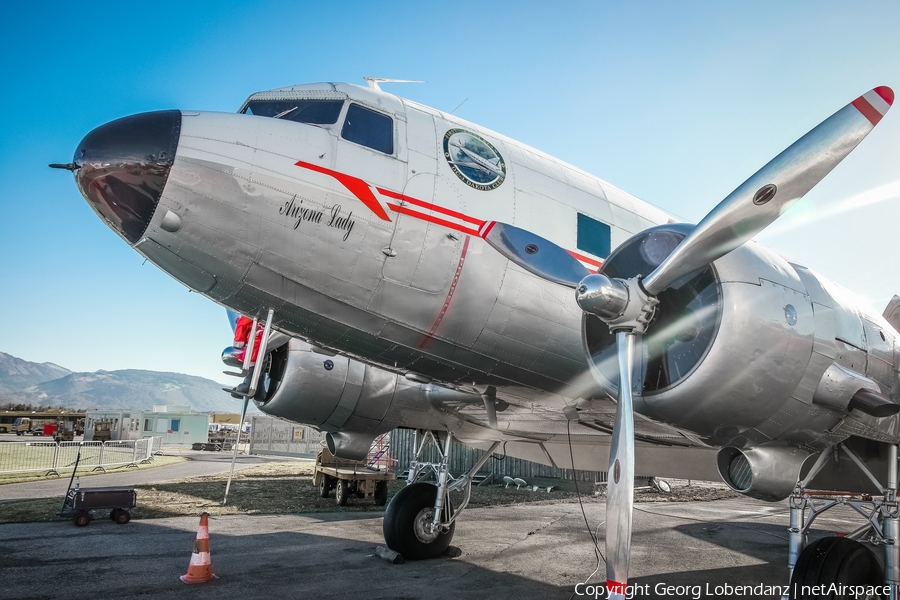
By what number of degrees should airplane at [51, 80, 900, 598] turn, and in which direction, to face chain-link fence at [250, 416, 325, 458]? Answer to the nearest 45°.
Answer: approximately 135° to its right

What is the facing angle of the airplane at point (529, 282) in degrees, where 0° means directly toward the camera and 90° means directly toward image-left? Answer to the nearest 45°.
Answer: approximately 45°

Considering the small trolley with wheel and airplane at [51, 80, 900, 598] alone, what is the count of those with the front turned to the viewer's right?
0

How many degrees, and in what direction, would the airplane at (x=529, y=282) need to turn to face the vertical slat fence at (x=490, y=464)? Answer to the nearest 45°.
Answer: approximately 135° to its right

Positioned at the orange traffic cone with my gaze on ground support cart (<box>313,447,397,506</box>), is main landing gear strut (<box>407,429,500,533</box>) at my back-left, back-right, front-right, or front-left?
front-right

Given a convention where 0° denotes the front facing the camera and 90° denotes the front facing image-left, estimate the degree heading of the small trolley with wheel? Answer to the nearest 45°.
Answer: approximately 90°

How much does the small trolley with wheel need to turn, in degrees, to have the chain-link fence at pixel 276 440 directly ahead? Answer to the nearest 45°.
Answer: approximately 90° to its right
